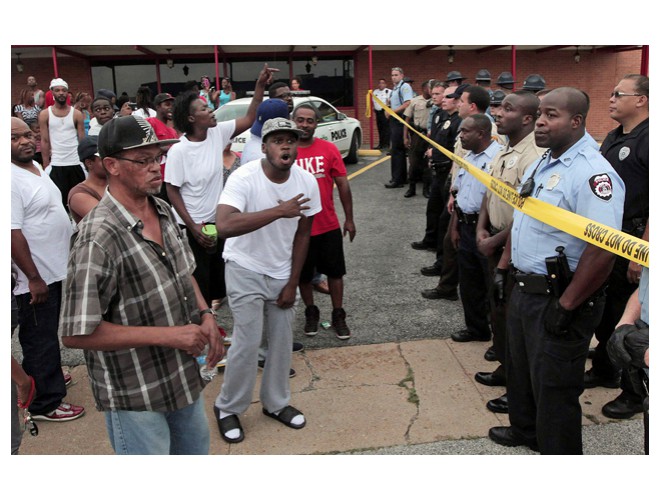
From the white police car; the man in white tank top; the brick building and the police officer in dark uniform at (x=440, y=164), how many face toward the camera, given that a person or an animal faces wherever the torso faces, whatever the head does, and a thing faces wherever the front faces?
2

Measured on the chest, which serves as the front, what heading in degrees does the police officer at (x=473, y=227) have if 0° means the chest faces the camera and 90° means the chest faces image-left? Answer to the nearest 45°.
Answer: approximately 45°

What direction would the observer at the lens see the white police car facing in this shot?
facing away from the viewer and to the right of the viewer

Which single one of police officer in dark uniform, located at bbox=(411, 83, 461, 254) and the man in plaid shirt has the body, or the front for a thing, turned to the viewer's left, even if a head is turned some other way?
the police officer in dark uniform

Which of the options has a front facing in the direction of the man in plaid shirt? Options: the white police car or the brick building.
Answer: the brick building

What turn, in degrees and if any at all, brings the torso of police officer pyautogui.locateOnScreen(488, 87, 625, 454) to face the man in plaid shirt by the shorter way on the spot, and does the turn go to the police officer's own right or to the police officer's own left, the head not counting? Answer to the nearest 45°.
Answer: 0° — they already face them

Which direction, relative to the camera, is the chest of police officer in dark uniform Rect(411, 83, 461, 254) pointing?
to the viewer's left
